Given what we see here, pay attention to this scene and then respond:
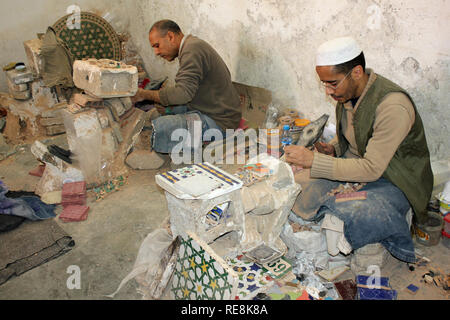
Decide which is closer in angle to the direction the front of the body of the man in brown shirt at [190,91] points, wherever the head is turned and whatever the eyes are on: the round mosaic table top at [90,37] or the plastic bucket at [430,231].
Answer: the round mosaic table top

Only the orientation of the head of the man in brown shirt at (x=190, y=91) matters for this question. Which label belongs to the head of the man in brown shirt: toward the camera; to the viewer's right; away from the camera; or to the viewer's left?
to the viewer's left

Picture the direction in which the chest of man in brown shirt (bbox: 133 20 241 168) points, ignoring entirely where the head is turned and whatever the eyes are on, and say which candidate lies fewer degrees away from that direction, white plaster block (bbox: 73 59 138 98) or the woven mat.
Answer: the white plaster block

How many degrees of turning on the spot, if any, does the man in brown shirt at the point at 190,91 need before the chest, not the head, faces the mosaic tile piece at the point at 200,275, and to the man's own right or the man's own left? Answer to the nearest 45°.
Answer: approximately 90° to the man's own left

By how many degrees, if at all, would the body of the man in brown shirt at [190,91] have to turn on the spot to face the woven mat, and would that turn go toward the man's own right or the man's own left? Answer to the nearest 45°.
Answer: approximately 45° to the man's own left

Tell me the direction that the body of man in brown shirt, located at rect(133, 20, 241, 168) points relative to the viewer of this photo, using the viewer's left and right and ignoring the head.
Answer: facing to the left of the viewer

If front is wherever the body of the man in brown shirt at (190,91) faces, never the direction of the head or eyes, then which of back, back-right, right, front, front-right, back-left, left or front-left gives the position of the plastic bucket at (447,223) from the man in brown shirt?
back-left

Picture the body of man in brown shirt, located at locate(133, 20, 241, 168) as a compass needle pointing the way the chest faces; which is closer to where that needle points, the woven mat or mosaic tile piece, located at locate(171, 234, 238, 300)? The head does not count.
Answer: the woven mat

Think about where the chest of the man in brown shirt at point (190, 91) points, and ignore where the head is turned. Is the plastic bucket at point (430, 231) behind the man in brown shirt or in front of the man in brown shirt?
behind

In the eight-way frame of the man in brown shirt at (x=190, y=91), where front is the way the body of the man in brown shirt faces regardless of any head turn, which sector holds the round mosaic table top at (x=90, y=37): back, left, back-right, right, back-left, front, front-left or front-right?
front-right

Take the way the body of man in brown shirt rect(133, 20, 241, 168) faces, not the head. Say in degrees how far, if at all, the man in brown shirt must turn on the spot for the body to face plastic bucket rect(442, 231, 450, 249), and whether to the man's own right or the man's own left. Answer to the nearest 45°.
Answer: approximately 135° to the man's own left
